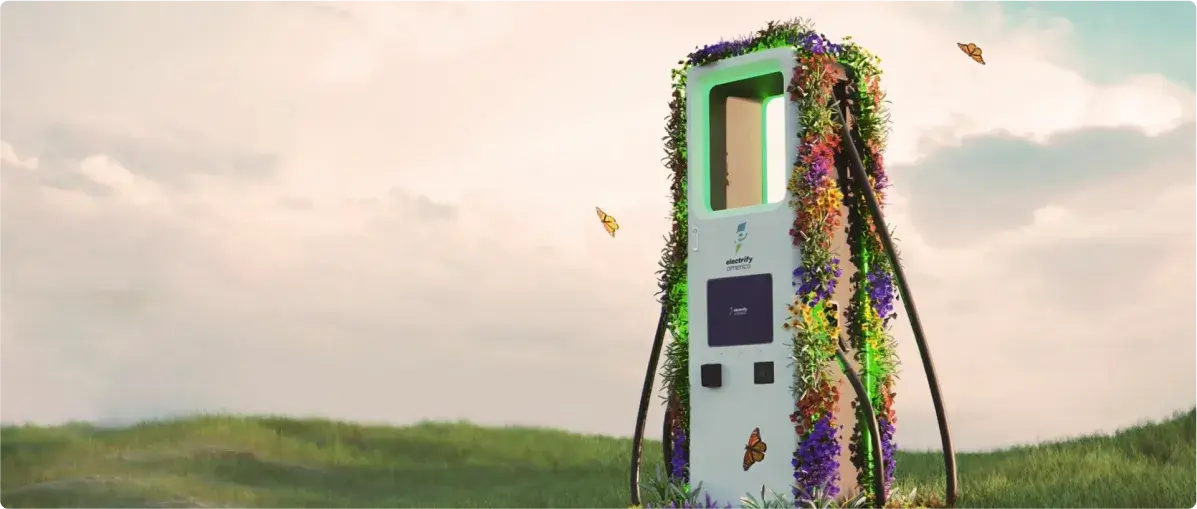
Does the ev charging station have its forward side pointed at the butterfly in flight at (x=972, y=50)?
no

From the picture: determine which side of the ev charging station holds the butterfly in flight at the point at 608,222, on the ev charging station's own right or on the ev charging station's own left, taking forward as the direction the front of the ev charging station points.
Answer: on the ev charging station's own right

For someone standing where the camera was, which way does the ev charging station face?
facing the viewer and to the left of the viewer
